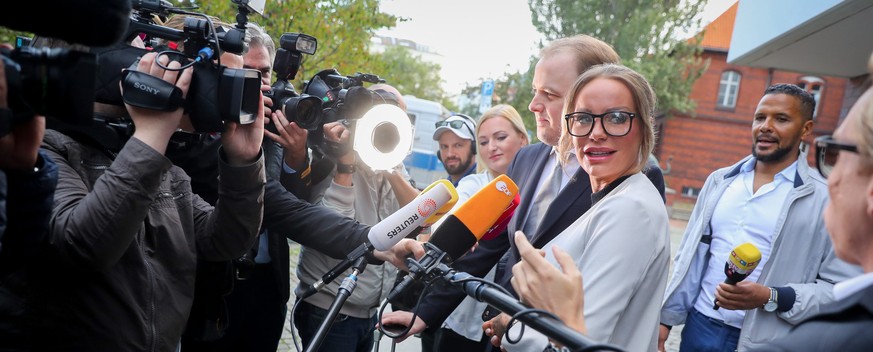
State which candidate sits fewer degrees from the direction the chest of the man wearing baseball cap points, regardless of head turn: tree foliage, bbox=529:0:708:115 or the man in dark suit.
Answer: the man in dark suit

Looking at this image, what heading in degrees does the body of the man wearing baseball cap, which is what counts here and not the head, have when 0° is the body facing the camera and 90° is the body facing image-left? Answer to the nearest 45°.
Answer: approximately 45°

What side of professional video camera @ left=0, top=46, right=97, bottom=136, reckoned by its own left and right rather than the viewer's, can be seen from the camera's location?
right

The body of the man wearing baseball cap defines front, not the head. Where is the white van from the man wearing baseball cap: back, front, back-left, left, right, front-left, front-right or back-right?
back-right

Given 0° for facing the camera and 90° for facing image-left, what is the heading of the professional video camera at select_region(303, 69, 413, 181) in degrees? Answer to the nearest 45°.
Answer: approximately 315°

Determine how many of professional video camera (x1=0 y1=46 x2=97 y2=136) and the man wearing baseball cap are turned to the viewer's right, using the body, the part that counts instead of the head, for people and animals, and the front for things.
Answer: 1

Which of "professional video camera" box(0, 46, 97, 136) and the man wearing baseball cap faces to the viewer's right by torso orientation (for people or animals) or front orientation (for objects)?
the professional video camera

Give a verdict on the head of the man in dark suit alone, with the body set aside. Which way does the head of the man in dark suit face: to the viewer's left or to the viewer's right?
to the viewer's left

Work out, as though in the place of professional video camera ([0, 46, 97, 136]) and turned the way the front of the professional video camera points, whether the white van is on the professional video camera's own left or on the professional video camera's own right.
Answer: on the professional video camera's own left
